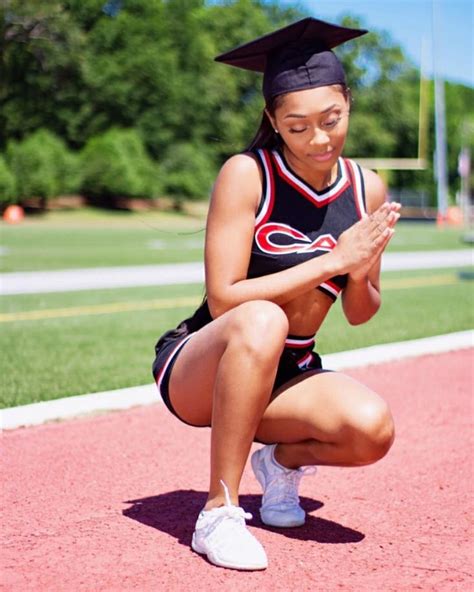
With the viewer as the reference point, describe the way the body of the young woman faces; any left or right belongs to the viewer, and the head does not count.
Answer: facing the viewer and to the right of the viewer

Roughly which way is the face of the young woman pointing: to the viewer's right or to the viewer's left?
to the viewer's right
